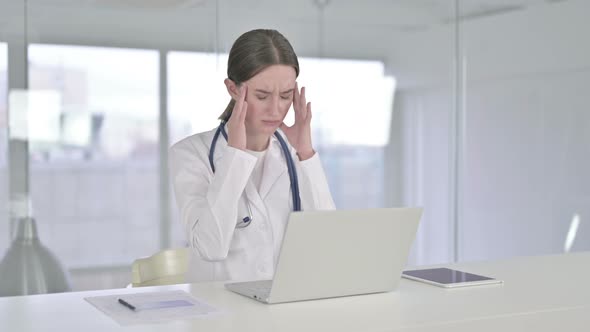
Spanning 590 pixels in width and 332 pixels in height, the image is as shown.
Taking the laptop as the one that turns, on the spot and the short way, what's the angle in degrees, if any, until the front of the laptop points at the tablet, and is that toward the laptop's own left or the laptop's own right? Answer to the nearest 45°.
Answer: approximately 90° to the laptop's own right

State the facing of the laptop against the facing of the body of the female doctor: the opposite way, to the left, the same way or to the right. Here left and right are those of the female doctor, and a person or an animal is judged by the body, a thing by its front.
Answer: the opposite way

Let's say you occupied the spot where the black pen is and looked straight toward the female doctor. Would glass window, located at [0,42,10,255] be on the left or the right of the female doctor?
left

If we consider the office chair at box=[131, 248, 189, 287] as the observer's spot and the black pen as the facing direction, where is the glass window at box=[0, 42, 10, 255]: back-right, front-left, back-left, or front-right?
back-right

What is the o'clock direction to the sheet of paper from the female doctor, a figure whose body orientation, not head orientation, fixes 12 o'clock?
The sheet of paper is roughly at 2 o'clock from the female doctor.

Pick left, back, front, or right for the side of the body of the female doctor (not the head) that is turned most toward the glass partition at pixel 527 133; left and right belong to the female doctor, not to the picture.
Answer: left

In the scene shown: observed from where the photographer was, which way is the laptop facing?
facing away from the viewer and to the left of the viewer

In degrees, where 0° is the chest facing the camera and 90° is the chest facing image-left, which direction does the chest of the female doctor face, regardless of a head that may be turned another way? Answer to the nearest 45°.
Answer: approximately 315°
